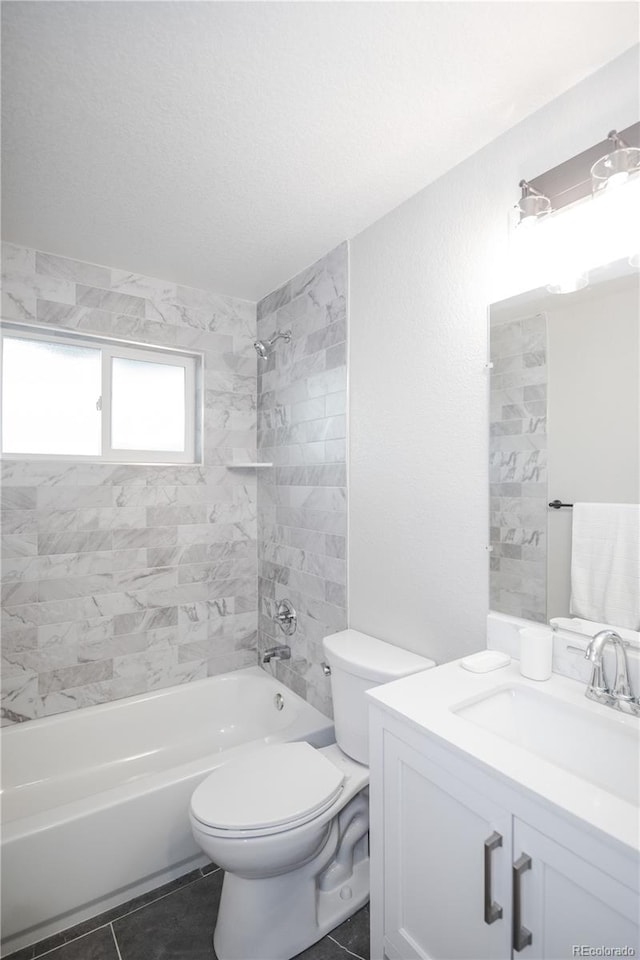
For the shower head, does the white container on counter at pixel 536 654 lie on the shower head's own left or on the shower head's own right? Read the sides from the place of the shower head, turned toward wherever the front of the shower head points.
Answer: on the shower head's own left

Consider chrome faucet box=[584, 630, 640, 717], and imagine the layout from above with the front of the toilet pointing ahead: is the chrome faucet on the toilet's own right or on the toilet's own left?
on the toilet's own left

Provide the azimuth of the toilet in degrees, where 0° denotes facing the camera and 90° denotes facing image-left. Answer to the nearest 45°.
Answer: approximately 45°

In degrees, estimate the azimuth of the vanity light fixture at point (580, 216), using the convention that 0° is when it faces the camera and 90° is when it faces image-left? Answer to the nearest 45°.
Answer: approximately 45°

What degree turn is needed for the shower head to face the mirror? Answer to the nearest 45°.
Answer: approximately 90° to its left

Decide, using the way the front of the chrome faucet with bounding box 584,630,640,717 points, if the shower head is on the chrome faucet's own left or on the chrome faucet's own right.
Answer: on the chrome faucet's own right

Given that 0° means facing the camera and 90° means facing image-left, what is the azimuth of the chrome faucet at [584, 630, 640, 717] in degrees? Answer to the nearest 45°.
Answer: approximately 45°

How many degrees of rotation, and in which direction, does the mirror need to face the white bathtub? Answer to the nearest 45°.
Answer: approximately 45° to its right

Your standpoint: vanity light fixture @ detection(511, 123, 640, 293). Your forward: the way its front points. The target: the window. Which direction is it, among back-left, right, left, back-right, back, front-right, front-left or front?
front-right

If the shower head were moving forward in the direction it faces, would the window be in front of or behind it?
in front
